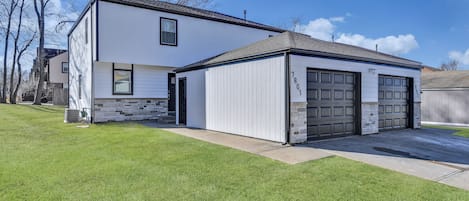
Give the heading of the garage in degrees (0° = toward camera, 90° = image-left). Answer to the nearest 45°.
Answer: approximately 315°

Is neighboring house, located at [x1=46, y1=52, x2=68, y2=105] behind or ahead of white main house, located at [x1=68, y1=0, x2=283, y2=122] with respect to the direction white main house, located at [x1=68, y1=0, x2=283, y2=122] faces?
behind

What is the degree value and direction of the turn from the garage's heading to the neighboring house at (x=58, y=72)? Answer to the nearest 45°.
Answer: approximately 180°

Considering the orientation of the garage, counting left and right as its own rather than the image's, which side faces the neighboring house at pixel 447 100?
left

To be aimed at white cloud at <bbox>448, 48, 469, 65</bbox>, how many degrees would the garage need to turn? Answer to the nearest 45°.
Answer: approximately 90° to its left

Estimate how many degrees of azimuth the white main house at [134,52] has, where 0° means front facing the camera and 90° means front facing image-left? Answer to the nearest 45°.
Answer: approximately 315°

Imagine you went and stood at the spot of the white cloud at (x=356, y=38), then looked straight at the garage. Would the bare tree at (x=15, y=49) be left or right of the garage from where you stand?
right

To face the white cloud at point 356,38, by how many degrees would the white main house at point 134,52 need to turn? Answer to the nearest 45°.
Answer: approximately 90° to its left

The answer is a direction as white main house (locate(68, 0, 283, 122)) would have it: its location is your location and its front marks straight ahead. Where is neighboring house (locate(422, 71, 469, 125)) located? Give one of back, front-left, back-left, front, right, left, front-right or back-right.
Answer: front-left

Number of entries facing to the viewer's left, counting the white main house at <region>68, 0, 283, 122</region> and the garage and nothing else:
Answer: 0

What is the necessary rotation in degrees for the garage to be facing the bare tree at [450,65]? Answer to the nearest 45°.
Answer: approximately 90° to its left
